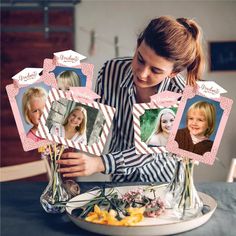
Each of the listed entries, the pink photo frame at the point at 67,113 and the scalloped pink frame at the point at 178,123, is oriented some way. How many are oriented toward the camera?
2

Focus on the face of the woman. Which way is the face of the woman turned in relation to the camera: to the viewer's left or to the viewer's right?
to the viewer's left

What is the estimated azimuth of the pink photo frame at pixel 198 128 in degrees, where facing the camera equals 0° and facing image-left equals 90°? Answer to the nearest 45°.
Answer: approximately 0°

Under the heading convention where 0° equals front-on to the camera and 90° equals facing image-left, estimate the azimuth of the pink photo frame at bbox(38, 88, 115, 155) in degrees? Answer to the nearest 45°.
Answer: approximately 0°

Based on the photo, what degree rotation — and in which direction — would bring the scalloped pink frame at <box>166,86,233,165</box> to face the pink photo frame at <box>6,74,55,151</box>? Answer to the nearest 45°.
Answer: approximately 90° to its right
